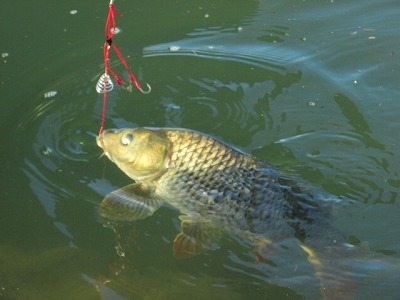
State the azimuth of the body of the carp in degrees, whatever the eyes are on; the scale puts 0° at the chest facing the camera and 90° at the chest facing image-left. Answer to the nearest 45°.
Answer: approximately 90°
